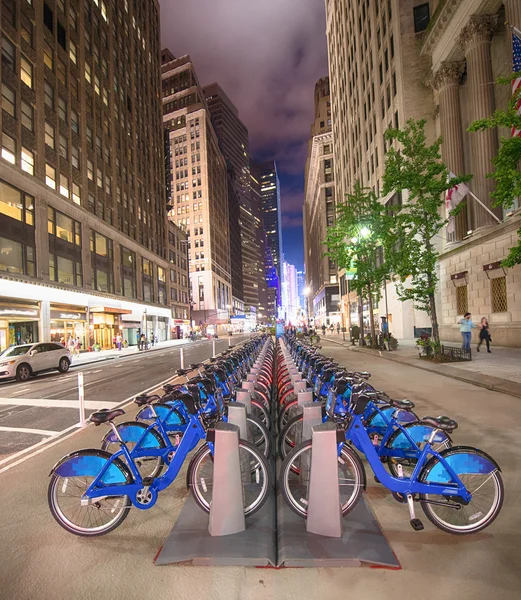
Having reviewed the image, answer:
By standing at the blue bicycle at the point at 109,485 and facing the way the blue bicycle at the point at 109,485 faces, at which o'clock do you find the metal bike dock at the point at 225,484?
The metal bike dock is roughly at 1 o'clock from the blue bicycle.

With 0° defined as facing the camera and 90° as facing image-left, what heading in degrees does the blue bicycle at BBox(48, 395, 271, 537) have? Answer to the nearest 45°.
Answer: approximately 270°

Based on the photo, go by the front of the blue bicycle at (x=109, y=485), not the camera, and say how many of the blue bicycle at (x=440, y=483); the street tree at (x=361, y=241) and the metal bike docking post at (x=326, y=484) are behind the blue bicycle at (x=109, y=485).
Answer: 0

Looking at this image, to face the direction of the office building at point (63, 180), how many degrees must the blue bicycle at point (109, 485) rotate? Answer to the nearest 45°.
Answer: approximately 90° to its left

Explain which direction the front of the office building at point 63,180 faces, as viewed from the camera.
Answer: facing the viewer and to the right of the viewer

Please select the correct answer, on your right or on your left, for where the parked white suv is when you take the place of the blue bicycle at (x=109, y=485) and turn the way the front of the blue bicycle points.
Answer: on your left

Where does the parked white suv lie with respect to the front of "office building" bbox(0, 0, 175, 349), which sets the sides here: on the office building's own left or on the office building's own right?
on the office building's own right

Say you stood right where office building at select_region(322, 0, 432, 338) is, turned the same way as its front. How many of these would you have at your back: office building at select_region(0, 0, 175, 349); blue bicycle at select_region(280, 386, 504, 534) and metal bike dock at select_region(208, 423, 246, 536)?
0

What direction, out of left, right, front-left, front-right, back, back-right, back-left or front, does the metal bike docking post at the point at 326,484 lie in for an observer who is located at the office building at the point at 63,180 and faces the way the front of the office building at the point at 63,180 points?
front-right

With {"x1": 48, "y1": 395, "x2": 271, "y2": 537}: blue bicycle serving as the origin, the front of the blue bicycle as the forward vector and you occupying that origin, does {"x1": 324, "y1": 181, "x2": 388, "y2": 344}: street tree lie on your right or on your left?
on your left

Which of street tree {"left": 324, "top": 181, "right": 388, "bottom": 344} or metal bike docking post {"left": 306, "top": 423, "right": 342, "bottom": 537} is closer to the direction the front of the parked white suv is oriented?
the metal bike docking post

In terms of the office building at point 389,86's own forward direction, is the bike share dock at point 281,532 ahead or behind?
ahead

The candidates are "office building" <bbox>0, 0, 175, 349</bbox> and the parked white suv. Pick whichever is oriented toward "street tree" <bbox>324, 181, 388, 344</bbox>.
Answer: the office building

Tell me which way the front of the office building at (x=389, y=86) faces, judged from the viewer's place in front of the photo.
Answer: facing the viewer and to the left of the viewer

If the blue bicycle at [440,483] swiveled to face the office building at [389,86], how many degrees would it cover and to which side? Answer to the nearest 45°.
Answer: approximately 90° to its right

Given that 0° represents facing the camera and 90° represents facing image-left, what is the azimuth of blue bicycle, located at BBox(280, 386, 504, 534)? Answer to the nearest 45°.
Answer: approximately 90°

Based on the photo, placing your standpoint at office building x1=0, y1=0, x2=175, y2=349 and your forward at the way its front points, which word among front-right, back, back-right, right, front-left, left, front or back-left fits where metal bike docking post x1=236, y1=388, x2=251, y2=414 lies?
front-right

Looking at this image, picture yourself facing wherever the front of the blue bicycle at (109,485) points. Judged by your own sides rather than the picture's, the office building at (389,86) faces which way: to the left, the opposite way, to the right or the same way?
the opposite way

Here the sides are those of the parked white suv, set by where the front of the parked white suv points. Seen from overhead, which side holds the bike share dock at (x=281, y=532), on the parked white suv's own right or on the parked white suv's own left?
on the parked white suv's own left
